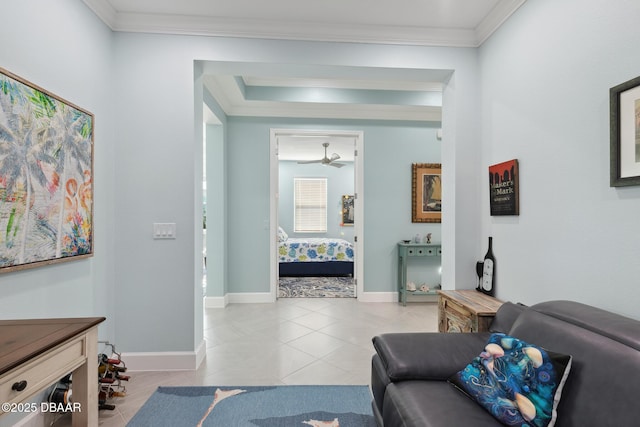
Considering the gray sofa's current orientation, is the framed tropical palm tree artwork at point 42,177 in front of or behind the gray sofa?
in front

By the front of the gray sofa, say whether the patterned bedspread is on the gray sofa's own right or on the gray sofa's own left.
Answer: on the gray sofa's own right

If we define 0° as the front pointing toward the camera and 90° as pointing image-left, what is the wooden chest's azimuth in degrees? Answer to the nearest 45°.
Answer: approximately 45°

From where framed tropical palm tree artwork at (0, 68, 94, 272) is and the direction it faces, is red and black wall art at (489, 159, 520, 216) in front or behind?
in front

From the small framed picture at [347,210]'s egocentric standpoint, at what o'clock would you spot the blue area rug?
The blue area rug is roughly at 12 o'clock from the small framed picture.

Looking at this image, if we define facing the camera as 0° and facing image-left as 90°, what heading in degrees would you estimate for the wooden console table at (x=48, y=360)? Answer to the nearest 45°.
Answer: approximately 315°

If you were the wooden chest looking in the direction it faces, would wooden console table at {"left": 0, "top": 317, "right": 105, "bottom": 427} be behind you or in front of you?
in front

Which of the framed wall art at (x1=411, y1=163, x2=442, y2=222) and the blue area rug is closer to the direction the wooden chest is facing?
the blue area rug

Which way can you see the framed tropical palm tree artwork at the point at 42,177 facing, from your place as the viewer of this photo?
facing the viewer and to the right of the viewer

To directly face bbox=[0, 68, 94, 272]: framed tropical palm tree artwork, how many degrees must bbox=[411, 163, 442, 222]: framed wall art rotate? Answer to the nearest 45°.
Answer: approximately 45° to its right

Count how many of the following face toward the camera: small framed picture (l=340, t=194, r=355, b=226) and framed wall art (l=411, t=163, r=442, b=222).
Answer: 2

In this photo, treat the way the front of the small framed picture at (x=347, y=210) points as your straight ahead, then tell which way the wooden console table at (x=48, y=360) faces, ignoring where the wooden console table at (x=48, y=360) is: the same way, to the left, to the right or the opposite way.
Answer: to the left
